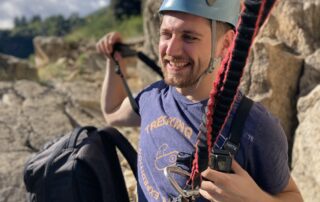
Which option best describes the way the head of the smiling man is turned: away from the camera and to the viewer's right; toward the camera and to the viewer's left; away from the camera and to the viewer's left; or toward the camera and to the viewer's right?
toward the camera and to the viewer's left

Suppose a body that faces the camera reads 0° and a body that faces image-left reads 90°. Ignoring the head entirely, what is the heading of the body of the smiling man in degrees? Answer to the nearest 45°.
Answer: approximately 45°

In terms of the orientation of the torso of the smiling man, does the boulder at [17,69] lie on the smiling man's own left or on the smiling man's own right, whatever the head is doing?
on the smiling man's own right

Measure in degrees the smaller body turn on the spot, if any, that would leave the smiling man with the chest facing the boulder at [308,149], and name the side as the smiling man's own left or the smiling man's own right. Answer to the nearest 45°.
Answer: approximately 180°

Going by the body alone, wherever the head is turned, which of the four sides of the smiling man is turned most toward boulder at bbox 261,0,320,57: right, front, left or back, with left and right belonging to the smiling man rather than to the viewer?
back
